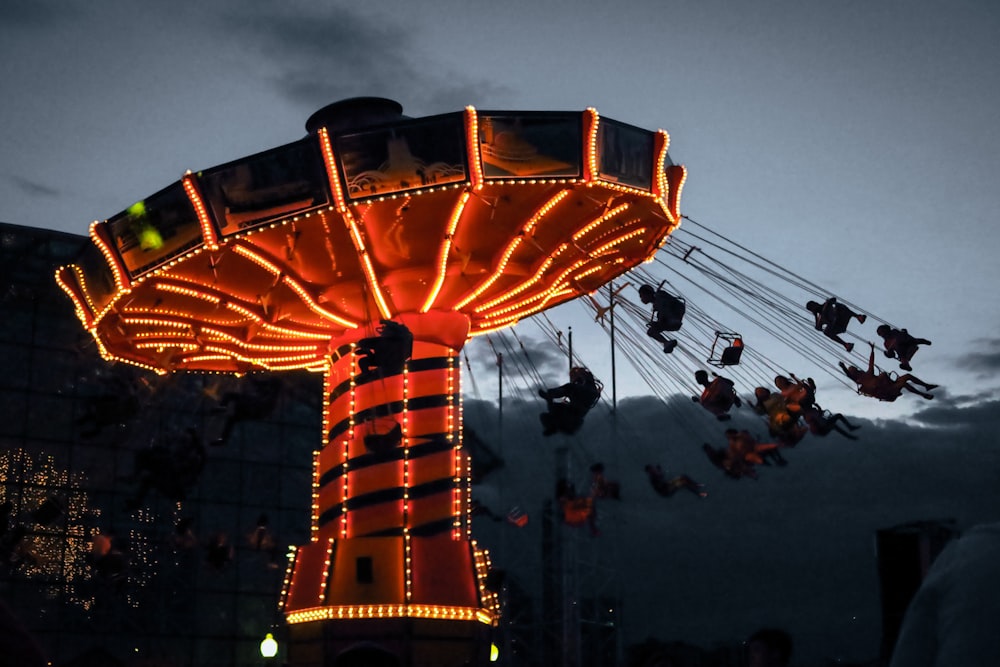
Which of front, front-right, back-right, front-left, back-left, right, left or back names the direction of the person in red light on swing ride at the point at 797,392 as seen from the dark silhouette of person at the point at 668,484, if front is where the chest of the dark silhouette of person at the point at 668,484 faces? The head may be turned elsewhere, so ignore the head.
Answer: front-right

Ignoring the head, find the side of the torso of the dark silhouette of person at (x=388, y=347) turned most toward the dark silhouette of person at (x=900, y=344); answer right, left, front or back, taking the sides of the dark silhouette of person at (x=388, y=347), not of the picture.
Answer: back

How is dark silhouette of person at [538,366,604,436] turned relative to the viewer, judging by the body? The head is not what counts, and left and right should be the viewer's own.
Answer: facing to the left of the viewer

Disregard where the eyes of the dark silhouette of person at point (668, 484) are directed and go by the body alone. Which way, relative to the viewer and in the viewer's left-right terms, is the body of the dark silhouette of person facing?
facing to the right of the viewer

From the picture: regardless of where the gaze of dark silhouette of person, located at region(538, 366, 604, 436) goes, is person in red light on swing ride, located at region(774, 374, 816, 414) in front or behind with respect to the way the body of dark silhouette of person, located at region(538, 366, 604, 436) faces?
behind

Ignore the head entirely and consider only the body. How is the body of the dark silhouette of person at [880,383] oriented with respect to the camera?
to the viewer's right

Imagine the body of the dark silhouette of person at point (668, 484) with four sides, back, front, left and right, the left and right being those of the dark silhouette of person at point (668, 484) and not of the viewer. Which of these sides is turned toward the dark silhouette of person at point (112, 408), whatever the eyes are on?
back

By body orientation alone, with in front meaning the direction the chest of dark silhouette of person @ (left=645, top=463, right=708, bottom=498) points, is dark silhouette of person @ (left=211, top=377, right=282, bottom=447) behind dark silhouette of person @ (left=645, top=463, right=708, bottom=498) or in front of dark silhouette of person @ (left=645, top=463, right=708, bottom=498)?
behind

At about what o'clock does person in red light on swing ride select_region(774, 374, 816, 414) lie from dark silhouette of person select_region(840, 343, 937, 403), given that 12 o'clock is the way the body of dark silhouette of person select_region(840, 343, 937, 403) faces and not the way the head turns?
person in red light on swing ride select_region(774, 374, 816, 414) is roughly at 7 o'clock from dark silhouette of person select_region(840, 343, 937, 403).

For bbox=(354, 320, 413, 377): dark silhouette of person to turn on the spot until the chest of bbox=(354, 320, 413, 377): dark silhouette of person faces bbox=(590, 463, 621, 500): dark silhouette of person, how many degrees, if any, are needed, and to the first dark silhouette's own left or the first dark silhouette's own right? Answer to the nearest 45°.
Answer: approximately 135° to the first dark silhouette's own right

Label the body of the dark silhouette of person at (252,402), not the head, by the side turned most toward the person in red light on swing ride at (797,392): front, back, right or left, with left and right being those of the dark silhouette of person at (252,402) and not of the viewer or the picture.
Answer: back

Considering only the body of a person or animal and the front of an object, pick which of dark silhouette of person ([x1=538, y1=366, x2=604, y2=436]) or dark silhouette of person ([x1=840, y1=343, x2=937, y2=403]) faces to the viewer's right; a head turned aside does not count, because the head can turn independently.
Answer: dark silhouette of person ([x1=840, y1=343, x2=937, y2=403])

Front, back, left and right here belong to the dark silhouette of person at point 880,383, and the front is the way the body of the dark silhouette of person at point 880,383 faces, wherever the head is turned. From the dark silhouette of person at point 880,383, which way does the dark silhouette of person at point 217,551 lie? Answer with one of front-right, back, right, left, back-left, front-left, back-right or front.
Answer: back
